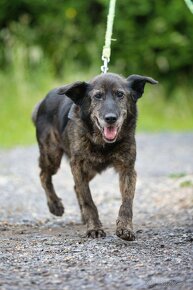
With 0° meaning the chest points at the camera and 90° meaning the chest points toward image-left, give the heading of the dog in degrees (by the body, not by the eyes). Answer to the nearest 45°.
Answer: approximately 315°
